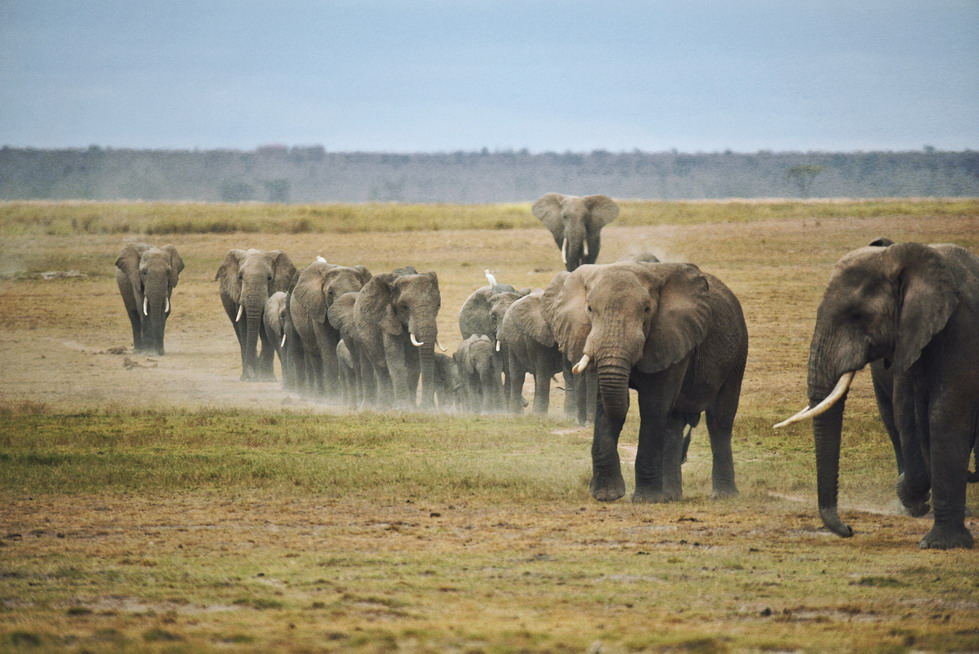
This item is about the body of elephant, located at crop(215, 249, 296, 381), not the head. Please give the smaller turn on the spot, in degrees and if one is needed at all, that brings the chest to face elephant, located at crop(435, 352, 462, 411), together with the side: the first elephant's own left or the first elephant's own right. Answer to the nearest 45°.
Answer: approximately 45° to the first elephant's own left

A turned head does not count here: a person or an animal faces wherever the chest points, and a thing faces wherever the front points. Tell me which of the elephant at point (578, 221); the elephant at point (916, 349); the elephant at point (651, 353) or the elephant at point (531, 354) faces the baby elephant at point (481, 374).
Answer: the elephant at point (578, 221)

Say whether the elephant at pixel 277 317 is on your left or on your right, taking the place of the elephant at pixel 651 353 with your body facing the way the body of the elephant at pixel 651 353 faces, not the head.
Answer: on your right

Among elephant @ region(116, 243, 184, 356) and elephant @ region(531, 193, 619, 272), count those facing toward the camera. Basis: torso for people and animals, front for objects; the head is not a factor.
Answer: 2

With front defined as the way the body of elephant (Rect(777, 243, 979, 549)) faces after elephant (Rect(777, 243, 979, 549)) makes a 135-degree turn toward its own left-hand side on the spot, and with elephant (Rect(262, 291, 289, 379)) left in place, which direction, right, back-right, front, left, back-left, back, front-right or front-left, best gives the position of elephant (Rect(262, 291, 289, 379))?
back-left

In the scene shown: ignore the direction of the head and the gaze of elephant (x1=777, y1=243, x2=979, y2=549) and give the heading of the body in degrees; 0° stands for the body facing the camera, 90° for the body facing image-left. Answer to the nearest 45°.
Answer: approximately 45°

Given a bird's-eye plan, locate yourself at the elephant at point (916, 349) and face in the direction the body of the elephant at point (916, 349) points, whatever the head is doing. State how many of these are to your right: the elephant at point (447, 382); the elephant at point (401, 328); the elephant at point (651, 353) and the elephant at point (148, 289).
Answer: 4

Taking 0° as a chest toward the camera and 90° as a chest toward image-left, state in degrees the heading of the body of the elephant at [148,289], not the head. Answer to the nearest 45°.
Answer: approximately 0°

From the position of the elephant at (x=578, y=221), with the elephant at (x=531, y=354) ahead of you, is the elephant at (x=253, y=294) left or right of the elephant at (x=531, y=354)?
right

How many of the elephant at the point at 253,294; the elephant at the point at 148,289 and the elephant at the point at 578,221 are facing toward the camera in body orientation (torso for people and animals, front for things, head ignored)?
3

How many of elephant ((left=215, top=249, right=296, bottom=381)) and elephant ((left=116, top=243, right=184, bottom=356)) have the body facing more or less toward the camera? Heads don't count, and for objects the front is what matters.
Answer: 2
